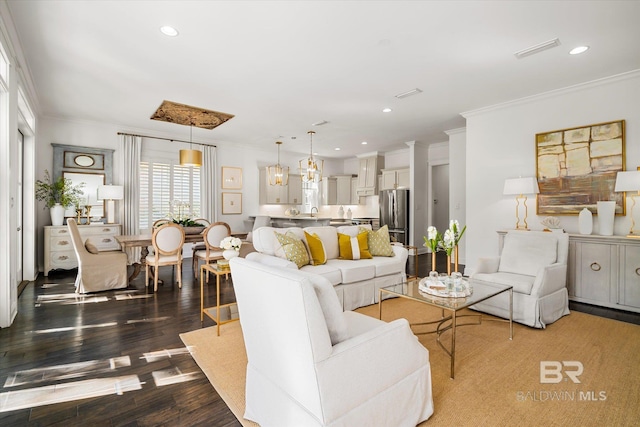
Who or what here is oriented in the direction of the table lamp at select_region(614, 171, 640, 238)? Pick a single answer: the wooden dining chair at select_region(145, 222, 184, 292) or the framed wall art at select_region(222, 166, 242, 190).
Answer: the framed wall art

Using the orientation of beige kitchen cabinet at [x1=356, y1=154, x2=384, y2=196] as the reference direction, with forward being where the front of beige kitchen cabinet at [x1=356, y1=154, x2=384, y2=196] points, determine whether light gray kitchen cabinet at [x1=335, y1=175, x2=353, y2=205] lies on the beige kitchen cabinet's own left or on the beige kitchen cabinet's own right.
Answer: on the beige kitchen cabinet's own right

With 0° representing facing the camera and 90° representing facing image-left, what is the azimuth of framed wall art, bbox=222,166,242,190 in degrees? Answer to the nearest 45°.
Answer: approximately 315°

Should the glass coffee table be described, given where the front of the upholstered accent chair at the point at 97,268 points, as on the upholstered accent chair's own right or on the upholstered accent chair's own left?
on the upholstered accent chair's own right

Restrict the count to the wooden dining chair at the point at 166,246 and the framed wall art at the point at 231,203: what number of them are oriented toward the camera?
1

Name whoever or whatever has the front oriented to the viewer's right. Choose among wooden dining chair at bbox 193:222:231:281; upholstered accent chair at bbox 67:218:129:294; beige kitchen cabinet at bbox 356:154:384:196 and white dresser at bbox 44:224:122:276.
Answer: the upholstered accent chair

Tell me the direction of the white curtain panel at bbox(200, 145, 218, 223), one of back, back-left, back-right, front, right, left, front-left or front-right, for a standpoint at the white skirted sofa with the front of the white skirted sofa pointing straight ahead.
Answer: back

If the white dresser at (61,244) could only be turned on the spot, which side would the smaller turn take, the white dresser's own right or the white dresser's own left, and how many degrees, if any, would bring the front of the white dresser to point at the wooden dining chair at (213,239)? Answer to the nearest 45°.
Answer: approximately 45° to the white dresser's own left

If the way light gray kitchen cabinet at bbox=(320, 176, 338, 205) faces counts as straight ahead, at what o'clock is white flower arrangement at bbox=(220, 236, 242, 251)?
The white flower arrangement is roughly at 2 o'clock from the light gray kitchen cabinet.

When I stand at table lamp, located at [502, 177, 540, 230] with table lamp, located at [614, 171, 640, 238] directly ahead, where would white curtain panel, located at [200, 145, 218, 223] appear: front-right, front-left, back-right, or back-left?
back-right

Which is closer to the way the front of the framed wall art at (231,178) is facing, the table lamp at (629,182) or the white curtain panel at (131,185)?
the table lamp
